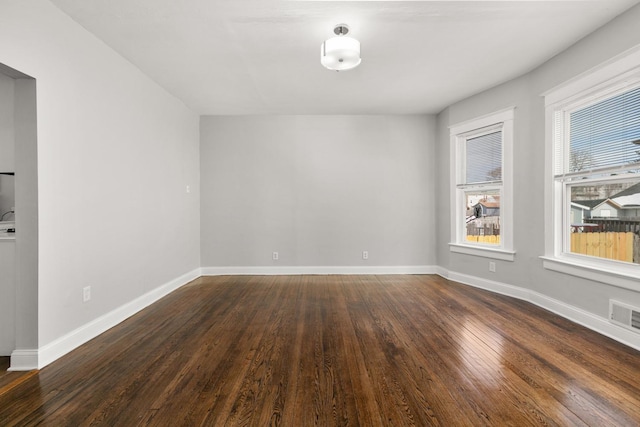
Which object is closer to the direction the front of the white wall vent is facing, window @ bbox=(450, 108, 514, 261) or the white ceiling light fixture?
the white ceiling light fixture

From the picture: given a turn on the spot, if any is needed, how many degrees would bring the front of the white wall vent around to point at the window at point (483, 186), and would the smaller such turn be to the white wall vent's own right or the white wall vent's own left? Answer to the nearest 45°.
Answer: approximately 90° to the white wall vent's own right

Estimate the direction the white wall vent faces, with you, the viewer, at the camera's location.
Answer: facing the viewer and to the left of the viewer

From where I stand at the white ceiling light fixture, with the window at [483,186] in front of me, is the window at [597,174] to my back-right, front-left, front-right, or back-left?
front-right

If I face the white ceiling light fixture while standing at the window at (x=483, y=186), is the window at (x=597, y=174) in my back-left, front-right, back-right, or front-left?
front-left

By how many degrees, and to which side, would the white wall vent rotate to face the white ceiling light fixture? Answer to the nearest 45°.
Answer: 0° — it already faces it

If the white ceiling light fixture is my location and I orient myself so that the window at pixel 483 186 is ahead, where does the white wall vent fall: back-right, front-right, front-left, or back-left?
front-right
